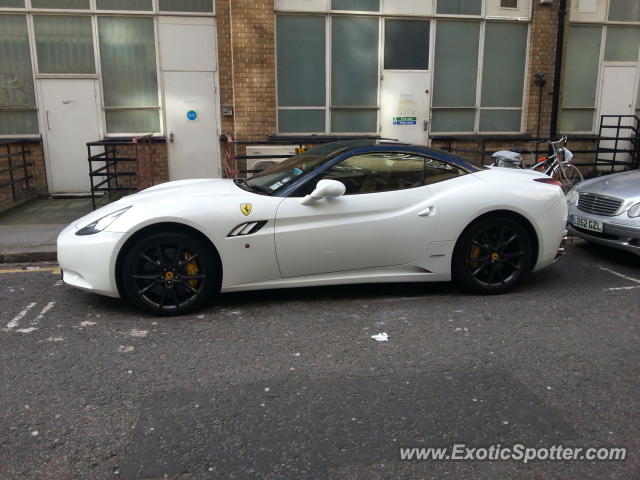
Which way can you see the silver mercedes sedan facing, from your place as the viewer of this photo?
facing the viewer and to the left of the viewer

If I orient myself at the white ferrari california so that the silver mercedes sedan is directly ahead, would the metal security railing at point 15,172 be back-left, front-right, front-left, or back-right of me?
back-left

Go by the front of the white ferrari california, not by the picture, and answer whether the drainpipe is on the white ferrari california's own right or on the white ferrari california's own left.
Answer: on the white ferrari california's own right

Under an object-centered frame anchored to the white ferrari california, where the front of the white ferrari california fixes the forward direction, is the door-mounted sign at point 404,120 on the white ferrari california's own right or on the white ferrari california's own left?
on the white ferrari california's own right

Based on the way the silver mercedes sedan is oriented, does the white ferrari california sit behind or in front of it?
in front

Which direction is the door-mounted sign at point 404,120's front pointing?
toward the camera

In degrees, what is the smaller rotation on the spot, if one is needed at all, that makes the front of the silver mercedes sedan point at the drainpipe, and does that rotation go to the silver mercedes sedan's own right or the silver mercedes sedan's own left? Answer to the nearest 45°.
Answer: approximately 135° to the silver mercedes sedan's own right

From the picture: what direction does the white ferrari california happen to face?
to the viewer's left

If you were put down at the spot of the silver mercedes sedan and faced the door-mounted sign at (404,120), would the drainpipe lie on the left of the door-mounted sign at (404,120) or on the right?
right

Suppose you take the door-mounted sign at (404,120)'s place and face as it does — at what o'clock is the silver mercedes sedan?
The silver mercedes sedan is roughly at 11 o'clock from the door-mounted sign.

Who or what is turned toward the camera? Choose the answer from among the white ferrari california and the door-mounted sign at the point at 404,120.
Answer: the door-mounted sign

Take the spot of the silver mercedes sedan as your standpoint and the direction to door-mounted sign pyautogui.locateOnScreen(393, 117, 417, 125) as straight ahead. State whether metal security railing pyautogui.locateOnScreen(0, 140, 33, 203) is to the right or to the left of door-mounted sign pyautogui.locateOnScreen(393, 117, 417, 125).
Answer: left

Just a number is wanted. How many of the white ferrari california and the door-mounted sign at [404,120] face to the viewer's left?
1

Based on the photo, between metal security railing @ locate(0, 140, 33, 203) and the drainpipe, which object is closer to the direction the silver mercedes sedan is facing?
the metal security railing

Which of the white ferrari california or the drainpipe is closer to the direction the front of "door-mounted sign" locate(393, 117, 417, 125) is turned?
the white ferrari california

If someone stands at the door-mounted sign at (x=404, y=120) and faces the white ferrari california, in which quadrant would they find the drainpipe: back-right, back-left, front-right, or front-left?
back-left

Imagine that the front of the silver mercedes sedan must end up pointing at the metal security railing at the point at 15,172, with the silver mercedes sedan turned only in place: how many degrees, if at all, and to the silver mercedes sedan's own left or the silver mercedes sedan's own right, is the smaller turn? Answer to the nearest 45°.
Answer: approximately 45° to the silver mercedes sedan's own right
